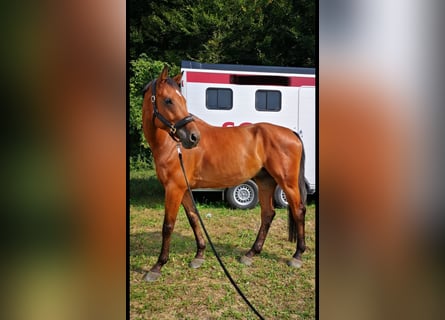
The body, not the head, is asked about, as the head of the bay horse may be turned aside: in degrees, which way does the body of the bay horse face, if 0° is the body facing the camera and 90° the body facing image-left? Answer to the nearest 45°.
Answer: approximately 90°
